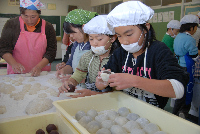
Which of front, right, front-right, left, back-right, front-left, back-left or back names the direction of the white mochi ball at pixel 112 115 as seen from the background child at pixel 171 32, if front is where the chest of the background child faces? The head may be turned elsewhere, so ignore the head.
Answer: right

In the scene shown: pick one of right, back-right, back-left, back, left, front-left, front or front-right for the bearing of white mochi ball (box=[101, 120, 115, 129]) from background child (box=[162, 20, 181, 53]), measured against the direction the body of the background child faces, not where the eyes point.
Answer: right

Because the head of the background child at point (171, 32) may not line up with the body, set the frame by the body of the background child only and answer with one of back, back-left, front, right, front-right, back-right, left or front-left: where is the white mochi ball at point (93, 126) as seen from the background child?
right

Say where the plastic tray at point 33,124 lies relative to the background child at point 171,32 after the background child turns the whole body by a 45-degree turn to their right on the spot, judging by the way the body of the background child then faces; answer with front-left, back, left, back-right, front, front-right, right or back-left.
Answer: front-right

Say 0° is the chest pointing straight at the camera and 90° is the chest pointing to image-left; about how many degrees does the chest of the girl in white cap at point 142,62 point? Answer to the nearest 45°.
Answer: approximately 45°

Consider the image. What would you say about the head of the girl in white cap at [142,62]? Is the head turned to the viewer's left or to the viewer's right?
to the viewer's left
